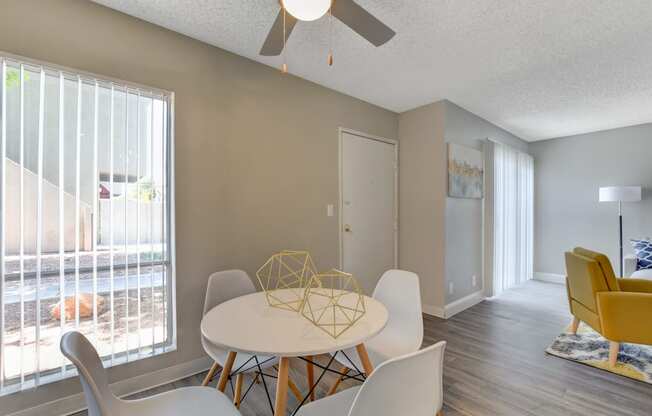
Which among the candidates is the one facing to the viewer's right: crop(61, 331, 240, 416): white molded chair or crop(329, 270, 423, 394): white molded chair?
crop(61, 331, 240, 416): white molded chair

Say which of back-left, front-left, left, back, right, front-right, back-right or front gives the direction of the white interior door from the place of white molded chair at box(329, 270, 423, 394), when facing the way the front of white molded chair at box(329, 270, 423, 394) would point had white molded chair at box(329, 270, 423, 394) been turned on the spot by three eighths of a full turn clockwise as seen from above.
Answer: front

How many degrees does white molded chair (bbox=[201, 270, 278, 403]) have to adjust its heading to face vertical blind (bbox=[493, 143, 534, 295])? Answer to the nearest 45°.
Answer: approximately 45° to its left

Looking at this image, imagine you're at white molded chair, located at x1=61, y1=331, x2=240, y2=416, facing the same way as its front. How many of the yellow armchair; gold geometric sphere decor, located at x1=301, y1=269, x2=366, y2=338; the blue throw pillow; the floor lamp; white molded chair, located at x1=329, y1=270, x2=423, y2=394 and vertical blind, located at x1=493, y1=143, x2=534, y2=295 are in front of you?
6

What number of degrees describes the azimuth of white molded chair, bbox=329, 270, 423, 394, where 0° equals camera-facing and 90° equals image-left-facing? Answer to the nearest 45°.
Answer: approximately 45°

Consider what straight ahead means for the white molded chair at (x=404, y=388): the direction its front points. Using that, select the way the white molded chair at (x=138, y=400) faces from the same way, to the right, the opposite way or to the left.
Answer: to the right

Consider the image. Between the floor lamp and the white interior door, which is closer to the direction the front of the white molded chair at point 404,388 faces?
the white interior door

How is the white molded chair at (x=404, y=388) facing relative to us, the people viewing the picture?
facing away from the viewer and to the left of the viewer

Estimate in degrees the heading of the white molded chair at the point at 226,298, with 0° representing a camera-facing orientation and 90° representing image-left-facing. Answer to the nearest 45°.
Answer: approximately 315°

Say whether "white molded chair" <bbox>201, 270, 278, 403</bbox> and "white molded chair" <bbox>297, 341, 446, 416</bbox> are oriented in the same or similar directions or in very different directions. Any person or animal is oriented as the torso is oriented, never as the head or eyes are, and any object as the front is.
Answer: very different directions

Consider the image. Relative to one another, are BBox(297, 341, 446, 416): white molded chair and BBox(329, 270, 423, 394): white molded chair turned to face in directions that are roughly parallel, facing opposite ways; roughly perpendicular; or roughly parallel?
roughly perpendicular

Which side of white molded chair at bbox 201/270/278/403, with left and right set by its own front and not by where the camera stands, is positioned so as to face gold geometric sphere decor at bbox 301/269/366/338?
front

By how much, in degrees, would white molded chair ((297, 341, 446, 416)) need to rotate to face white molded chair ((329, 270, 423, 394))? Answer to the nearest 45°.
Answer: approximately 45° to its right

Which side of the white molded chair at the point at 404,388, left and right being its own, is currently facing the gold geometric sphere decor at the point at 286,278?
front

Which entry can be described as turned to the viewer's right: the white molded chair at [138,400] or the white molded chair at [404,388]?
the white molded chair at [138,400]

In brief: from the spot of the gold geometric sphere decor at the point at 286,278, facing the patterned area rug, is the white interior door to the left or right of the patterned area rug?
left

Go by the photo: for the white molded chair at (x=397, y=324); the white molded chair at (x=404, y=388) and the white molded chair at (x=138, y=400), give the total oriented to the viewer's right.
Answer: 1
